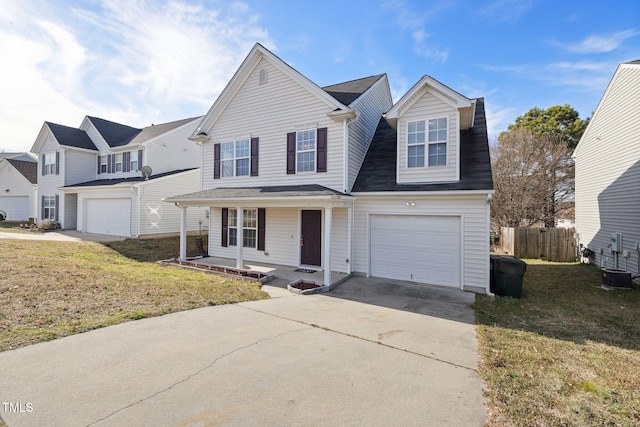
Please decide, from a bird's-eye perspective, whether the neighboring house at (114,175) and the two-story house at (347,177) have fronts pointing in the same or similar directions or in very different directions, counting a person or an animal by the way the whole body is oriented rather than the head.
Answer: same or similar directions

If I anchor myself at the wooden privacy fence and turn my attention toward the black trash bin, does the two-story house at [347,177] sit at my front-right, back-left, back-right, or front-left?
front-right

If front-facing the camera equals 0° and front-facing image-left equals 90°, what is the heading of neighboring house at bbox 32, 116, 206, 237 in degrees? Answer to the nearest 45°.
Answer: approximately 45°

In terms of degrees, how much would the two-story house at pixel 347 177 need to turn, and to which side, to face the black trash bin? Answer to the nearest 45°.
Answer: approximately 45° to its left

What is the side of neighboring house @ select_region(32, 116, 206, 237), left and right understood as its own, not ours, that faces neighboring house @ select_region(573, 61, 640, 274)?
left

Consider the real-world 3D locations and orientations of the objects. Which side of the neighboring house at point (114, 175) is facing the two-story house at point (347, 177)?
left

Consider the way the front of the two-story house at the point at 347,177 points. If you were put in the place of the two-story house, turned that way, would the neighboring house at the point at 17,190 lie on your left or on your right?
on your right

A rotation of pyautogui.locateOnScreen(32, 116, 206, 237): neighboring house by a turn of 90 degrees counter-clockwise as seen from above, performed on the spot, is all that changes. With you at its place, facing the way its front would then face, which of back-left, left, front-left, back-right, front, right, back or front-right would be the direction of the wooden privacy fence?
front

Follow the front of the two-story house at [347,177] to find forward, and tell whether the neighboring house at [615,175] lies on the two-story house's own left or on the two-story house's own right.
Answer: on the two-story house's own left

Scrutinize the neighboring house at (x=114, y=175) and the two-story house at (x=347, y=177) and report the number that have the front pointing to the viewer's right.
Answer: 0

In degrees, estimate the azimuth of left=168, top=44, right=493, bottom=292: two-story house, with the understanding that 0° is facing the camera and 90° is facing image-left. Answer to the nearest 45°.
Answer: approximately 0°
